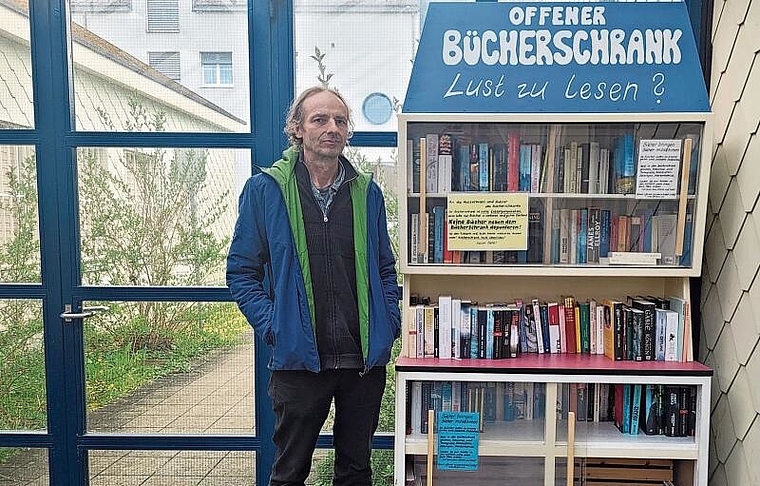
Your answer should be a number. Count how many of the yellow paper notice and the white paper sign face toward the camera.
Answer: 2
